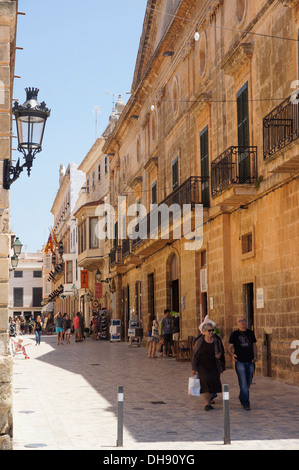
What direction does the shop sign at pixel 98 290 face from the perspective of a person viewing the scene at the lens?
facing the viewer

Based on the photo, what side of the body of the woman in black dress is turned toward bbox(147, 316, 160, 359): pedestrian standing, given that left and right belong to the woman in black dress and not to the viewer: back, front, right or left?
back

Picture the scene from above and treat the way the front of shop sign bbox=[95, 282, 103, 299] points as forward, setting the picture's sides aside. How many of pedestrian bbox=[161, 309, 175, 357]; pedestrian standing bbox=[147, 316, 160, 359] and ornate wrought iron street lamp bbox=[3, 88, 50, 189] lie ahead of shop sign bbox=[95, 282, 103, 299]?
3

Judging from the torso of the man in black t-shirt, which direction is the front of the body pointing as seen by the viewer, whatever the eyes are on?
toward the camera

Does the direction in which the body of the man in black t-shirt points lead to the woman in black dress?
no

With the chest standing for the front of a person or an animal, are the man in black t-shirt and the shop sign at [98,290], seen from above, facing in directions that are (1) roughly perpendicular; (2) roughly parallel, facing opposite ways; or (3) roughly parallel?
roughly parallel

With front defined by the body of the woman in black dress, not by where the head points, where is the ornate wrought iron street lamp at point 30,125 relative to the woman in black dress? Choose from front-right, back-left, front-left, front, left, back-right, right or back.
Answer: front-right

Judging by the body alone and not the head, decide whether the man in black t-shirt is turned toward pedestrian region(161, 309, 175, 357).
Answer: no

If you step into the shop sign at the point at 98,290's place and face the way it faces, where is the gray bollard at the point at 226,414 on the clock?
The gray bollard is roughly at 12 o'clock from the shop sign.

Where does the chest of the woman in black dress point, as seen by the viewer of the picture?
toward the camera

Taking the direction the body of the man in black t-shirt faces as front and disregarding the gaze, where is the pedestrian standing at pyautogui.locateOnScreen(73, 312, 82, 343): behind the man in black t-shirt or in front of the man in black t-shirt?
behind

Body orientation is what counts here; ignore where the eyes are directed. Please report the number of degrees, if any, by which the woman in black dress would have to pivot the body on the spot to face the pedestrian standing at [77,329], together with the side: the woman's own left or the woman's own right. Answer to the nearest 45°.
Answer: approximately 180°

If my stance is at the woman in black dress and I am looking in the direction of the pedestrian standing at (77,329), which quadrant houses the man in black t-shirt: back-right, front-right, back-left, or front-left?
back-right

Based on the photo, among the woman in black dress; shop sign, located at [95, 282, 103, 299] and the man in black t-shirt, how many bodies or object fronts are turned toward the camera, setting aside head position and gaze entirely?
3

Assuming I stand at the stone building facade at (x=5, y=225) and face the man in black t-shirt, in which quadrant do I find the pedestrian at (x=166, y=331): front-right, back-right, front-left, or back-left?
front-left
